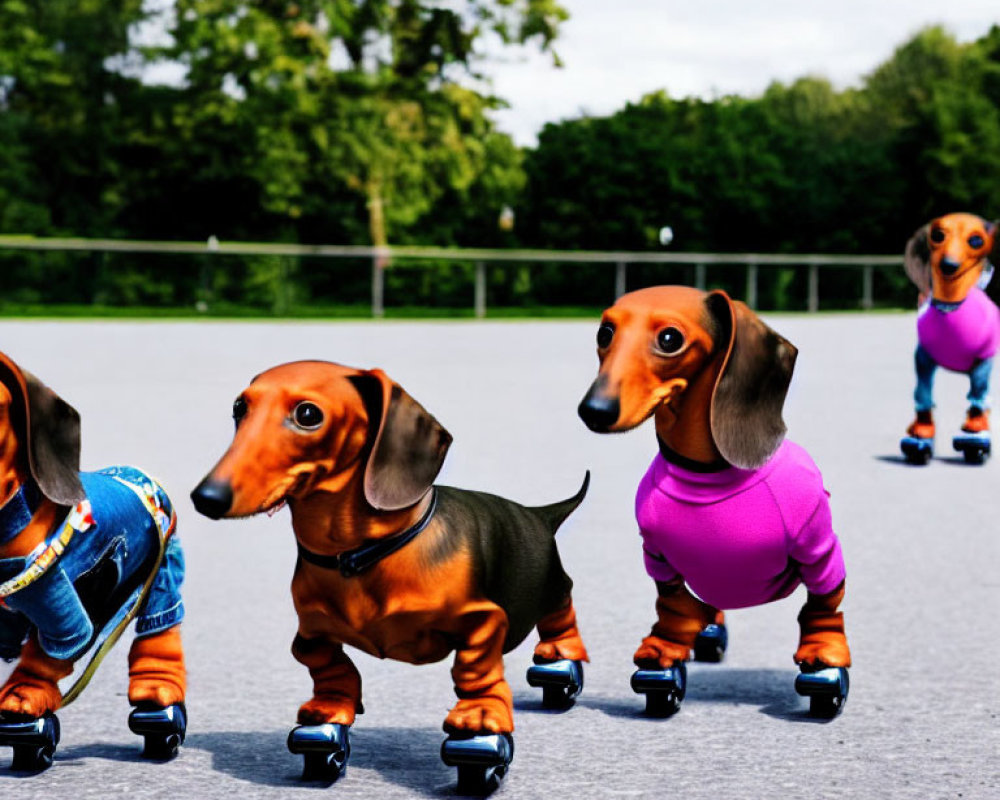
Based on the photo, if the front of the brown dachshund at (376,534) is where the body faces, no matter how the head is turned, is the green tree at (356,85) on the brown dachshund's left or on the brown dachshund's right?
on the brown dachshund's right

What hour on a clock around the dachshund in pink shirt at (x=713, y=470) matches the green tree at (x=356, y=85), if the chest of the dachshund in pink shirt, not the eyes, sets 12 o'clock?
The green tree is roughly at 4 o'clock from the dachshund in pink shirt.

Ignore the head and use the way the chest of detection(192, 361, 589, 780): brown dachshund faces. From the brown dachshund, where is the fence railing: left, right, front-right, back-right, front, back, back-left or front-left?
back-right

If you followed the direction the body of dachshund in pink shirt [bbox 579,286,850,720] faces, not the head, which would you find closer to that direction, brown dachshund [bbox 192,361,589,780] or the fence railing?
the brown dachshund

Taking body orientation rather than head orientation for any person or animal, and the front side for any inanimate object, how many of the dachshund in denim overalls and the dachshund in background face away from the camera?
0

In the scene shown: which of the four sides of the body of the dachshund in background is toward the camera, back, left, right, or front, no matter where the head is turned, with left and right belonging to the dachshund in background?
front

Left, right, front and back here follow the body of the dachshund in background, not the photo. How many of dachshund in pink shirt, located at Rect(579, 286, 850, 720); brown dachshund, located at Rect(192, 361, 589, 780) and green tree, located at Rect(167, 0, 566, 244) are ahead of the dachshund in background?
2

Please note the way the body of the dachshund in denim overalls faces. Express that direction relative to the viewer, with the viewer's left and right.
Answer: facing the viewer and to the left of the viewer

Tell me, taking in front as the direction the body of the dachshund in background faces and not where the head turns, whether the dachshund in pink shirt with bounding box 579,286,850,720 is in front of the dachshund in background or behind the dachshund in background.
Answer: in front
